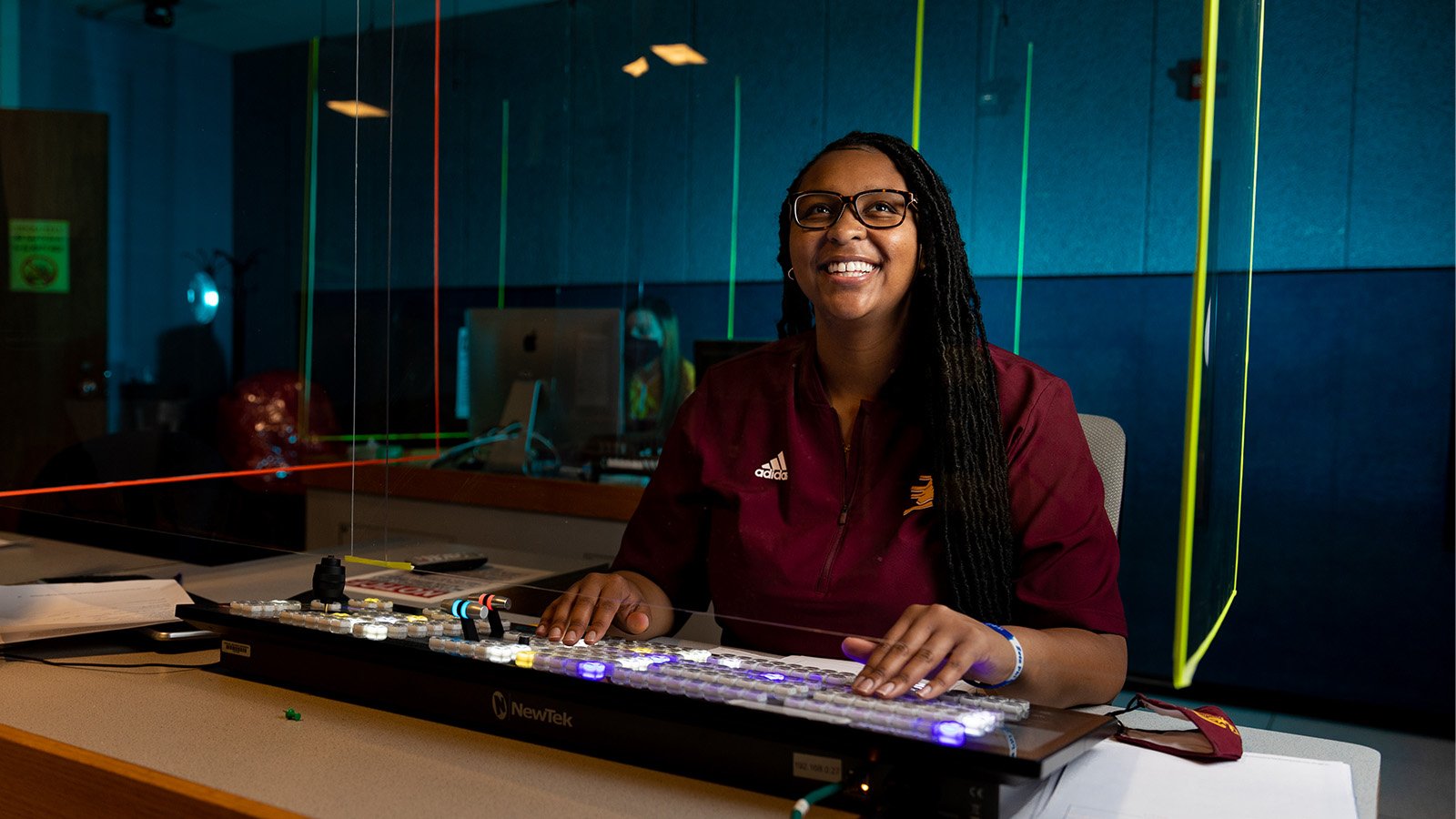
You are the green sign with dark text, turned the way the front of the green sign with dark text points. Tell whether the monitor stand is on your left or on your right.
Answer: on your left

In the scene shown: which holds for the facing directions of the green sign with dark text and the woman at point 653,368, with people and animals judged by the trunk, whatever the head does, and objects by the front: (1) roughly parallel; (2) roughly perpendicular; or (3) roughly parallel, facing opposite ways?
roughly perpendicular

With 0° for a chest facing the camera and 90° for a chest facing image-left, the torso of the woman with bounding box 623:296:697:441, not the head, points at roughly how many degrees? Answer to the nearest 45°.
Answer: approximately 45°

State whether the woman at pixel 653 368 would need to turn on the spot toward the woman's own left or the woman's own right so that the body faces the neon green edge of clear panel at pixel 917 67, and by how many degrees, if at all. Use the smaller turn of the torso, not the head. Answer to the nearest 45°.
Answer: approximately 45° to the woman's own left
